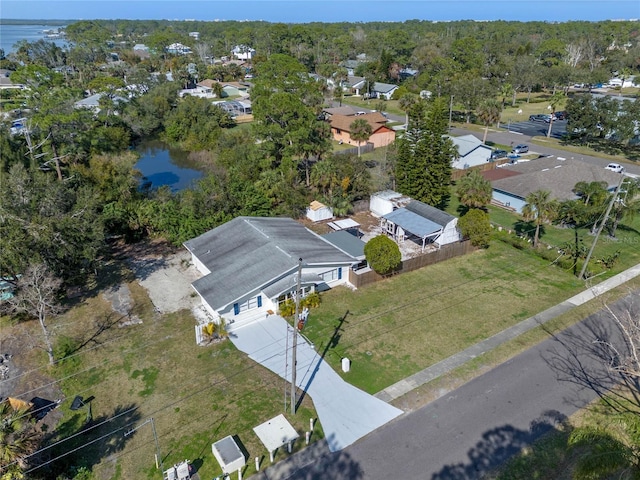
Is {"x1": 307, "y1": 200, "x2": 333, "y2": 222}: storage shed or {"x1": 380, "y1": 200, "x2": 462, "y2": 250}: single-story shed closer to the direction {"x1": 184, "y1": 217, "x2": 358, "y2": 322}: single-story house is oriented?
the single-story shed

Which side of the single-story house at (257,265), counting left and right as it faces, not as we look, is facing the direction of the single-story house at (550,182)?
left

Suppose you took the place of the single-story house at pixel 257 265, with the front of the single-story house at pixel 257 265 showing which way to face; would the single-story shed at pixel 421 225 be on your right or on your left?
on your left

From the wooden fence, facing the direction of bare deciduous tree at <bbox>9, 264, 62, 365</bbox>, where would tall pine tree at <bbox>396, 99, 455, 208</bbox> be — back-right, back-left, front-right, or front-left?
back-right

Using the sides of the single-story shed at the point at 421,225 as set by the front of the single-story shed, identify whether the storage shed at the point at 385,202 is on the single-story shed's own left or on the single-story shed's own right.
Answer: on the single-story shed's own right

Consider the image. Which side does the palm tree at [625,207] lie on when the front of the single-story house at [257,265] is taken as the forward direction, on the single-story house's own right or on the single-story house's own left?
on the single-story house's own left

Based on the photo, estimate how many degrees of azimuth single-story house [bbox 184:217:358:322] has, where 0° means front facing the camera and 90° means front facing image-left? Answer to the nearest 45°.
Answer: approximately 315°

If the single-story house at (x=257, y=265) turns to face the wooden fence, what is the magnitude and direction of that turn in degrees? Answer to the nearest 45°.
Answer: approximately 45° to its left

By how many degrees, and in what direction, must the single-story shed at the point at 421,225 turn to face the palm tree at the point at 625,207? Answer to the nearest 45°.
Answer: approximately 135° to its left

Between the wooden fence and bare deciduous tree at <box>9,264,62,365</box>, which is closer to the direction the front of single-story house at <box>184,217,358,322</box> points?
the wooden fence
